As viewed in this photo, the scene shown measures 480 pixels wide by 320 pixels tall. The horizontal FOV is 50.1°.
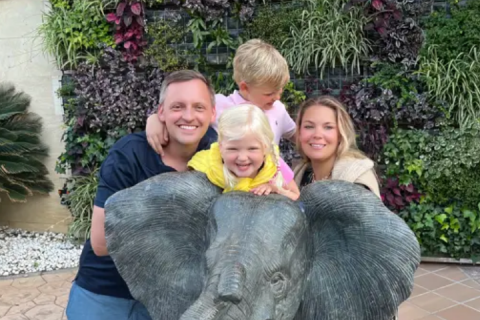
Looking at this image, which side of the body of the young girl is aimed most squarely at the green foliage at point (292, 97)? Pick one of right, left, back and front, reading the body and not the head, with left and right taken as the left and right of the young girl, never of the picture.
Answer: back

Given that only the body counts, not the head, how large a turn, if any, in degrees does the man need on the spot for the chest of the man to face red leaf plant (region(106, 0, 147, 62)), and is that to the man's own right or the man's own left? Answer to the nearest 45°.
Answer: approximately 135° to the man's own left

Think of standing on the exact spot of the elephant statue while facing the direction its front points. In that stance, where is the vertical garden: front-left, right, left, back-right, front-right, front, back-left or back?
back-right

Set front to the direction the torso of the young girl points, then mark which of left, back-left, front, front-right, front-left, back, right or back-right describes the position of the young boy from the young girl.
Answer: back

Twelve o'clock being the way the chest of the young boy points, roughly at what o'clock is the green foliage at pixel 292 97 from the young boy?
The green foliage is roughly at 8 o'clock from the young boy.

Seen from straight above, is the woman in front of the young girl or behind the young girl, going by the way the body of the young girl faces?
behind

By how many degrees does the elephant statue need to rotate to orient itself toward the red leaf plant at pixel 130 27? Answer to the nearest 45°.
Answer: approximately 135° to its right

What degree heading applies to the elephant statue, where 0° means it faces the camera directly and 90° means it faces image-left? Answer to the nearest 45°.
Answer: approximately 45°
